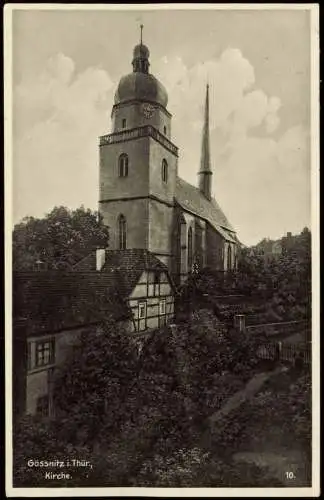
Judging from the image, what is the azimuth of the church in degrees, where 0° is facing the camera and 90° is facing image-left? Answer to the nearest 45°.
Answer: approximately 45°
